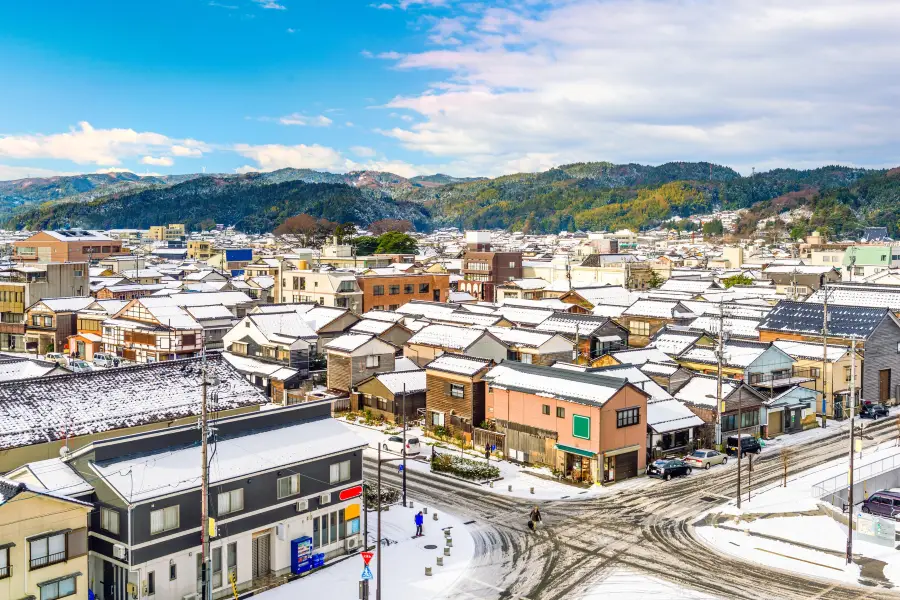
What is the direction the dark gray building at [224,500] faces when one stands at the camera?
facing the viewer and to the right of the viewer
